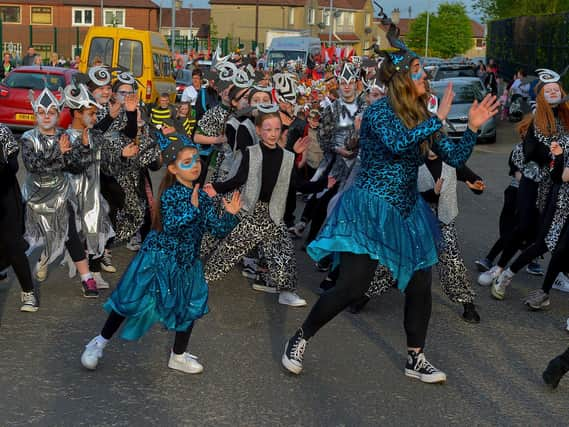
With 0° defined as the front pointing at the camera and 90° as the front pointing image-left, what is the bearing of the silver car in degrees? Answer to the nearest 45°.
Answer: approximately 315°

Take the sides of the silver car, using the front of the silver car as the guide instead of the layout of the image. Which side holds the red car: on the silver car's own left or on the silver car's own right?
on the silver car's own right

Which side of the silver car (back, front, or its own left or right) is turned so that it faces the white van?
back

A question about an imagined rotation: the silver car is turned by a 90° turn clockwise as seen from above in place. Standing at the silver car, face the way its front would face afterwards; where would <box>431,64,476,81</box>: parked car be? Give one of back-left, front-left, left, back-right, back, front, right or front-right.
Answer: back-right

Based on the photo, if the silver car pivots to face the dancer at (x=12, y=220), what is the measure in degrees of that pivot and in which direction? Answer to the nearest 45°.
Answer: approximately 45° to its right

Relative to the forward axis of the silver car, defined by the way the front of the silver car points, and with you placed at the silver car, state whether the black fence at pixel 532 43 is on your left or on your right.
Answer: on your left

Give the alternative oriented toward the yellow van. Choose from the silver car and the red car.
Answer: the red car

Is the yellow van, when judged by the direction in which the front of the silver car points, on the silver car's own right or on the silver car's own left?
on the silver car's own right

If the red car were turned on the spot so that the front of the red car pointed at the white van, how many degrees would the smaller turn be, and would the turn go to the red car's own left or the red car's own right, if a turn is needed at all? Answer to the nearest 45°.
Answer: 0° — it already faces it

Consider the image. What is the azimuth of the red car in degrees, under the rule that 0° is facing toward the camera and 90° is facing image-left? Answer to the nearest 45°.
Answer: approximately 225°
